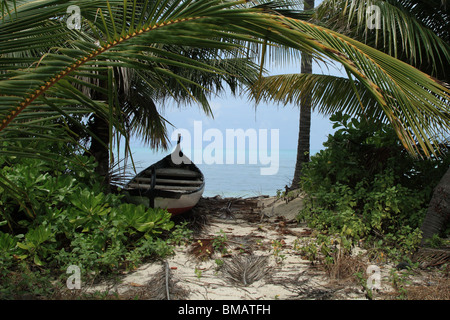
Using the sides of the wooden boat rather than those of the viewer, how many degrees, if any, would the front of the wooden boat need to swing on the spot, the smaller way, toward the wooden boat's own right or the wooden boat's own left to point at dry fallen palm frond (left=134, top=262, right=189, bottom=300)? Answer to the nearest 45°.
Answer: approximately 180°

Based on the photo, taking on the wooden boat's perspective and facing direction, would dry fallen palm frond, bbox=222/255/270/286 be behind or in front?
behind

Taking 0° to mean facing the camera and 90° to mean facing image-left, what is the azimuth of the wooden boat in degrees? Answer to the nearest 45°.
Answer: approximately 180°
